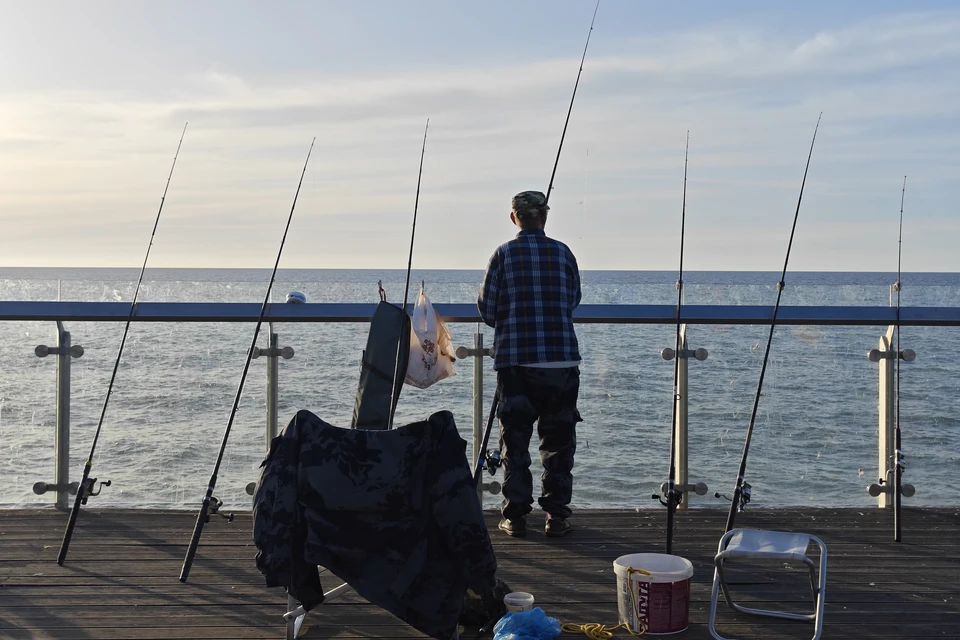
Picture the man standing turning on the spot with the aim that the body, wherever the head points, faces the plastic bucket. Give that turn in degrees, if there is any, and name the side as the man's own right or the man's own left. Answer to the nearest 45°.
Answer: approximately 180°

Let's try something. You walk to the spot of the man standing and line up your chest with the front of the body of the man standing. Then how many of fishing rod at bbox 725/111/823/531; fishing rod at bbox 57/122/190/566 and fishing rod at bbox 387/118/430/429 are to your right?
1

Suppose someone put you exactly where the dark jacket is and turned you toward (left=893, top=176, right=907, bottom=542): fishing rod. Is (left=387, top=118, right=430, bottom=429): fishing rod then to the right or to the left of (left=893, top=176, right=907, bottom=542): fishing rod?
left

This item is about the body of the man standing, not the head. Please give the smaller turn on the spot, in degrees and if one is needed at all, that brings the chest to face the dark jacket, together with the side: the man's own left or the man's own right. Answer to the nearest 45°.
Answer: approximately 180°

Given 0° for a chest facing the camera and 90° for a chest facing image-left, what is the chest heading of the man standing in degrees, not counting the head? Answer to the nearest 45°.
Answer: approximately 180°
